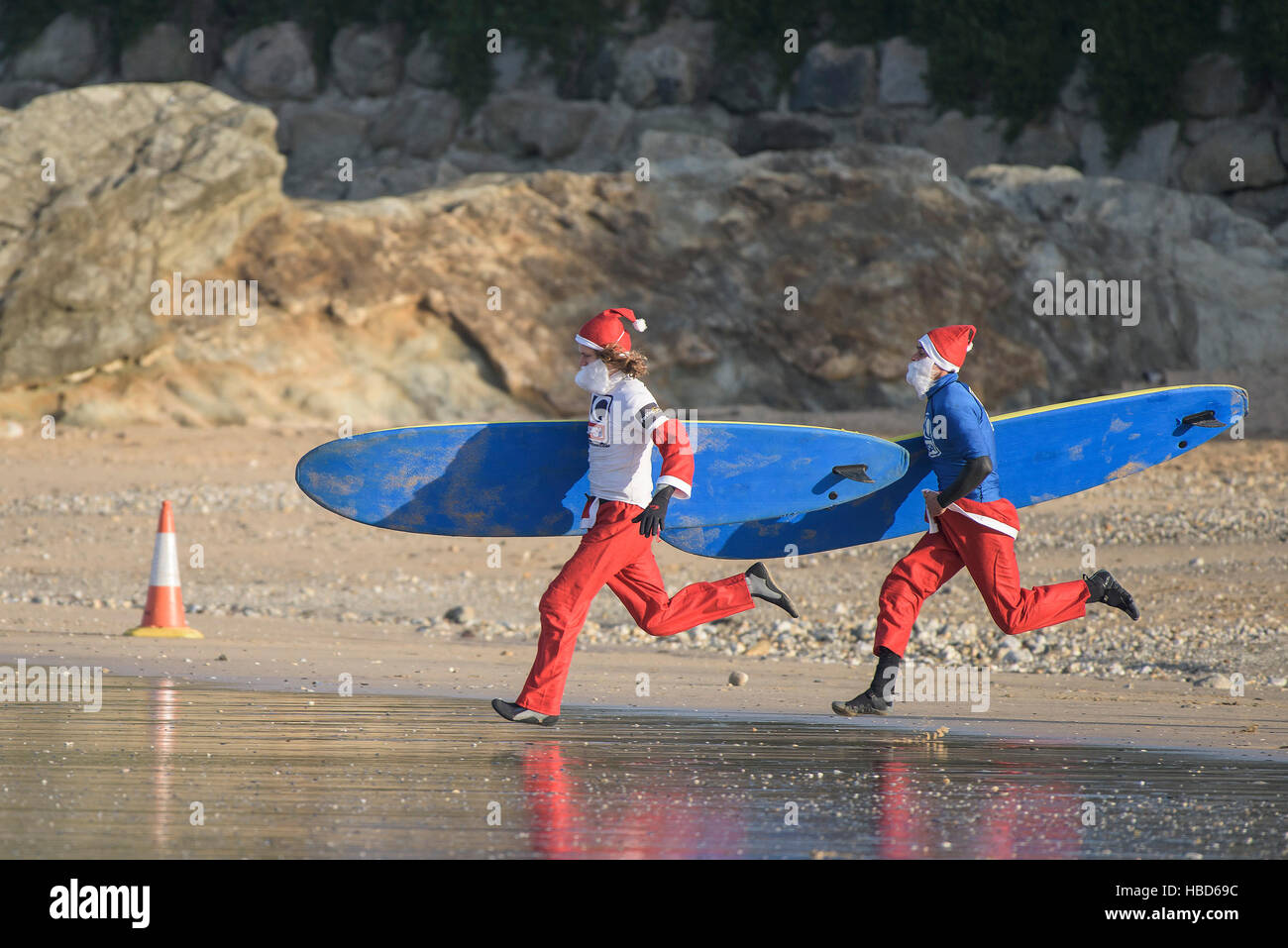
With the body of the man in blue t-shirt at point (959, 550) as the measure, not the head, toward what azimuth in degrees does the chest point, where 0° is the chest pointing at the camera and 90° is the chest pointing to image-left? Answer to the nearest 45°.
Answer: approximately 90°

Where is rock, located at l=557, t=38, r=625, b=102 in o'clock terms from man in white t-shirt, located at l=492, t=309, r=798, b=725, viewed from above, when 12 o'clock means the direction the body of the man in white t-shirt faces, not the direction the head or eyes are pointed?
The rock is roughly at 3 o'clock from the man in white t-shirt.

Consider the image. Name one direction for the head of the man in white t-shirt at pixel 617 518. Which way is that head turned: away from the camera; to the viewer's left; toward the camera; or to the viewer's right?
to the viewer's left

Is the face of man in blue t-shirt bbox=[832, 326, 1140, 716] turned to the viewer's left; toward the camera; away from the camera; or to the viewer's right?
to the viewer's left

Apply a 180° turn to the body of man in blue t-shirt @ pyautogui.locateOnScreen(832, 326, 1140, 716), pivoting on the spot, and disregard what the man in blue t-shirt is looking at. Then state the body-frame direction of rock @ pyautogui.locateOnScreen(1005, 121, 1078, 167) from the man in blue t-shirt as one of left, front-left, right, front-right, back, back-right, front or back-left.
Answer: left

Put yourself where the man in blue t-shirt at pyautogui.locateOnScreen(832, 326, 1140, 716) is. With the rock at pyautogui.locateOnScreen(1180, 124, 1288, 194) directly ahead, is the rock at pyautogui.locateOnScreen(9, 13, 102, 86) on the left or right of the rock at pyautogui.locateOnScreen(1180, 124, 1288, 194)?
left

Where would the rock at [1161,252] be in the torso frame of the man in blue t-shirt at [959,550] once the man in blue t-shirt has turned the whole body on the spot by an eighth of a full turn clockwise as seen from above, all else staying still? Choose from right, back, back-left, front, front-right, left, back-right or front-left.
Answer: front-right

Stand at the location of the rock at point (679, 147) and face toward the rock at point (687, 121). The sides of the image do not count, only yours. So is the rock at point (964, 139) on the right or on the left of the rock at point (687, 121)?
right

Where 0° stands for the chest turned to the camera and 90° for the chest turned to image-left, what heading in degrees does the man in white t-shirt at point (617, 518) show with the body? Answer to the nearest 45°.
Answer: approximately 90°

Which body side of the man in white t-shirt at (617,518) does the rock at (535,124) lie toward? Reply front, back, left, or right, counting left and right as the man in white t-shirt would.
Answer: right

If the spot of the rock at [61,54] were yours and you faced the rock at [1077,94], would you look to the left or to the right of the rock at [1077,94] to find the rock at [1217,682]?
right

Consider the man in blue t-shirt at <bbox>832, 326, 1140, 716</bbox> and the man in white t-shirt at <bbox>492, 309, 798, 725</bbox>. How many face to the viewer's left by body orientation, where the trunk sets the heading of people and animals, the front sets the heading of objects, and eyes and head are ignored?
2
